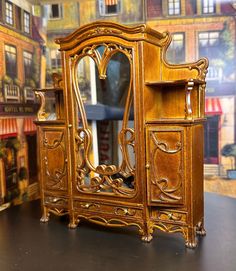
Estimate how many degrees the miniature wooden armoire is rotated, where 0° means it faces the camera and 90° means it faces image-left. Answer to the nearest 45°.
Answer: approximately 45°
